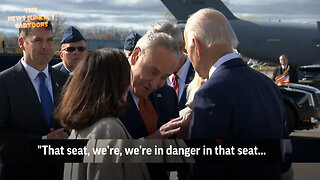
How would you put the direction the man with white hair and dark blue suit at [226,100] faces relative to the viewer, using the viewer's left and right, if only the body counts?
facing away from the viewer and to the left of the viewer

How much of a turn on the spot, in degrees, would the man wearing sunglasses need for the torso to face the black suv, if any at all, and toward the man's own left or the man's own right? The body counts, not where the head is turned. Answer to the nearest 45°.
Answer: approximately 90° to the man's own left

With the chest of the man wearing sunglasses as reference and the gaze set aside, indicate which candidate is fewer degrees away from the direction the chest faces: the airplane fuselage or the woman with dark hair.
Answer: the woman with dark hair

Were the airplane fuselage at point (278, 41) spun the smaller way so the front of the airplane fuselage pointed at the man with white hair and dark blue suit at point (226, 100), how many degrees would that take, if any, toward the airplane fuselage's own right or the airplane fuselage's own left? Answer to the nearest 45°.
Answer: approximately 90° to the airplane fuselage's own right

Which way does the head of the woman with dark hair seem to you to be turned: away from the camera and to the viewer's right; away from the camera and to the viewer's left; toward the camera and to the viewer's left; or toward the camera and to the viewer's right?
away from the camera and to the viewer's right

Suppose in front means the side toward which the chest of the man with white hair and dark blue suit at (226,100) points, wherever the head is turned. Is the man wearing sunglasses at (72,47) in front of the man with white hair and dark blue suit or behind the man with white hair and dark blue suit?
in front

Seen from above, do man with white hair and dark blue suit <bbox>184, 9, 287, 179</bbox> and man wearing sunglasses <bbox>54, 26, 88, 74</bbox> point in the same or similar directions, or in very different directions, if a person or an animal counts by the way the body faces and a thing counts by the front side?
very different directions

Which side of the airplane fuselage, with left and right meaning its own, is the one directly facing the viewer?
right

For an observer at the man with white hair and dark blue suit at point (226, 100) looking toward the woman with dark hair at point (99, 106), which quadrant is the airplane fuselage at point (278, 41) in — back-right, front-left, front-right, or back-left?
back-right

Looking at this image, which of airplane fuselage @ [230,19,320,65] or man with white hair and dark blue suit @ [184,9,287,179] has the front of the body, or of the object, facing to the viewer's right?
the airplane fuselage

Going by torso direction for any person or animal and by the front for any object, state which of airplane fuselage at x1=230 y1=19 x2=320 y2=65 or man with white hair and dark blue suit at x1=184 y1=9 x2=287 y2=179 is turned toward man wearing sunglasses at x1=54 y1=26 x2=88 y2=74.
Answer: the man with white hair and dark blue suit
